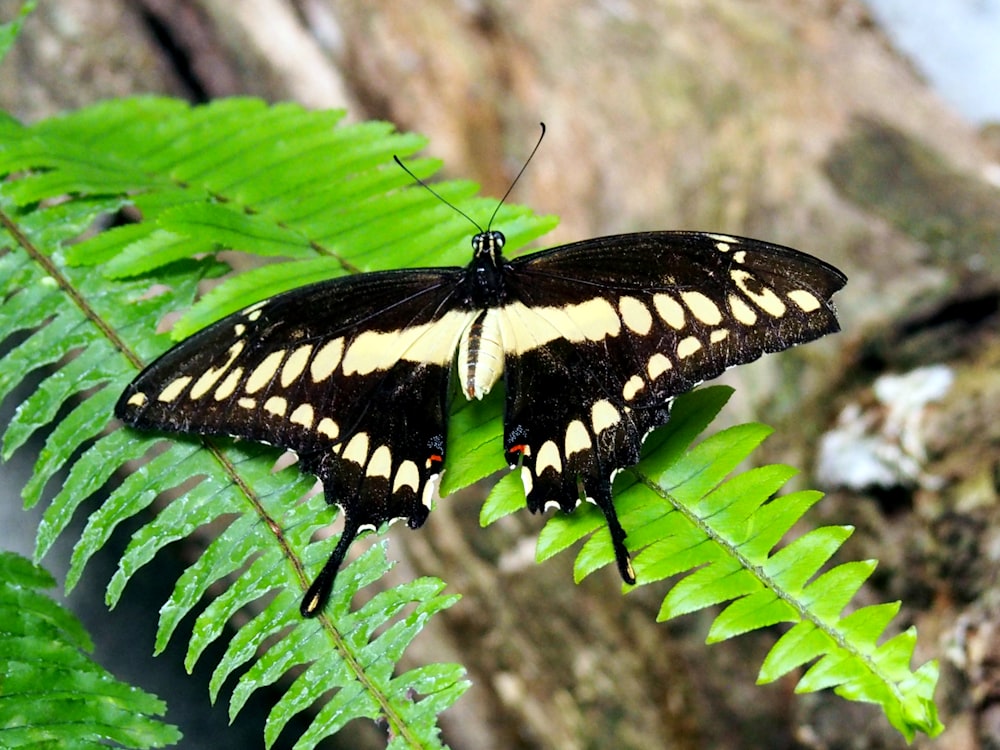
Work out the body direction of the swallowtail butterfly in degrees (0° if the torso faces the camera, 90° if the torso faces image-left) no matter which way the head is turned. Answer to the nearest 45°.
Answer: approximately 180°
